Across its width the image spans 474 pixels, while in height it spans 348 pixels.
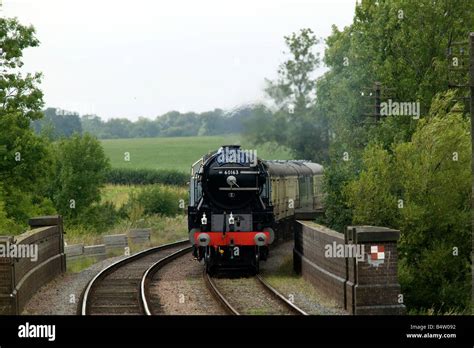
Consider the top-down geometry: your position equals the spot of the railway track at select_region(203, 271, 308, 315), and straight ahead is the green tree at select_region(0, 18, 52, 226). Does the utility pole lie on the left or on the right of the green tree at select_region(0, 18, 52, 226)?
right

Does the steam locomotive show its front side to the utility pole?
no

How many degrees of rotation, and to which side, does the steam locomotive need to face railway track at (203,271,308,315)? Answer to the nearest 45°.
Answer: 0° — it already faces it

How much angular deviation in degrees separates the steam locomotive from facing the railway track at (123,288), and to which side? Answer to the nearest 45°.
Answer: approximately 45° to its right

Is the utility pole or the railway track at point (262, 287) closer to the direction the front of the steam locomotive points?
the railway track

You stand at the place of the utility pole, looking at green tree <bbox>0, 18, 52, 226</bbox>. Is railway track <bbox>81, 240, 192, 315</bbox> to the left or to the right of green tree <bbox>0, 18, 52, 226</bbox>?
left

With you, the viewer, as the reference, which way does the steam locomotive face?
facing the viewer

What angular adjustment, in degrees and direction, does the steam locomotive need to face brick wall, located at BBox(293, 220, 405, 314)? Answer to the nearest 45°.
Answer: approximately 45° to its left
